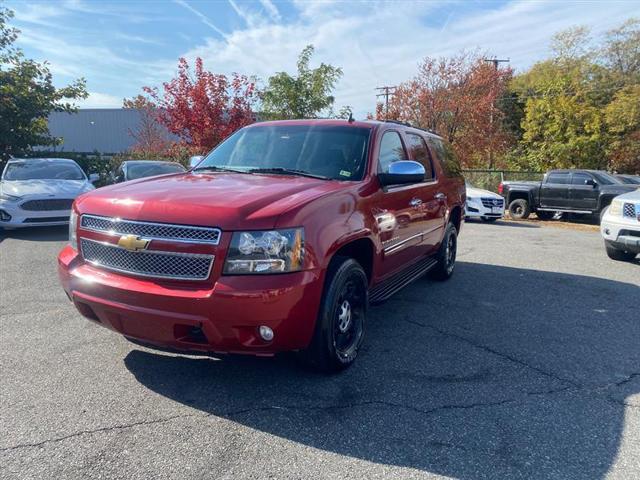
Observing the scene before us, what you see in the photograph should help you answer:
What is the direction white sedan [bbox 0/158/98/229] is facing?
toward the camera

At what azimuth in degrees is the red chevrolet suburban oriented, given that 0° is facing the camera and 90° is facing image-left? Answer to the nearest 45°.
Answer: approximately 45°

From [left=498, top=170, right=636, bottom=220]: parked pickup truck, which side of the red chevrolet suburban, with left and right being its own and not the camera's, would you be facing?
back

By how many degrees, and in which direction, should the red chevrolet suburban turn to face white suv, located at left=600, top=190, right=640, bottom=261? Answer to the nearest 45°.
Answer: approximately 180°

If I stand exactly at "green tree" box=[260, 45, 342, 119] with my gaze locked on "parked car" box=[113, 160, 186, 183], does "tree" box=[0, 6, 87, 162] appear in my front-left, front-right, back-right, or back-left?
front-right

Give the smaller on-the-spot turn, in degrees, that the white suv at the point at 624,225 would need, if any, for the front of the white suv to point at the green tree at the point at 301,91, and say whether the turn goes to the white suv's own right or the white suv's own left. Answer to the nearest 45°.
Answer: approximately 90° to the white suv's own right

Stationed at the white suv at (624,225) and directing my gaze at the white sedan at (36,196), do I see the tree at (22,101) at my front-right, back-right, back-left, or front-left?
front-right

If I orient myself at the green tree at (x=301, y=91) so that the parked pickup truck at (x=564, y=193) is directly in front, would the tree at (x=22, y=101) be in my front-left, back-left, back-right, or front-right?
back-right

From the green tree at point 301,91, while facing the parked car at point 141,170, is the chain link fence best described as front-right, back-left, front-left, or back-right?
back-left

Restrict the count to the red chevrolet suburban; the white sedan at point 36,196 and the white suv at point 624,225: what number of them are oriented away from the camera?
0

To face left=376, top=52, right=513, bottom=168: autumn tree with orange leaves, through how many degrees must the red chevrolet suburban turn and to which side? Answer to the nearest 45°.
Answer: approximately 180°

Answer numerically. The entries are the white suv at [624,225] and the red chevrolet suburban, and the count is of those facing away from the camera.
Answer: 0

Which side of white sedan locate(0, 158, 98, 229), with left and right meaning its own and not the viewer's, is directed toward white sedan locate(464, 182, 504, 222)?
left
